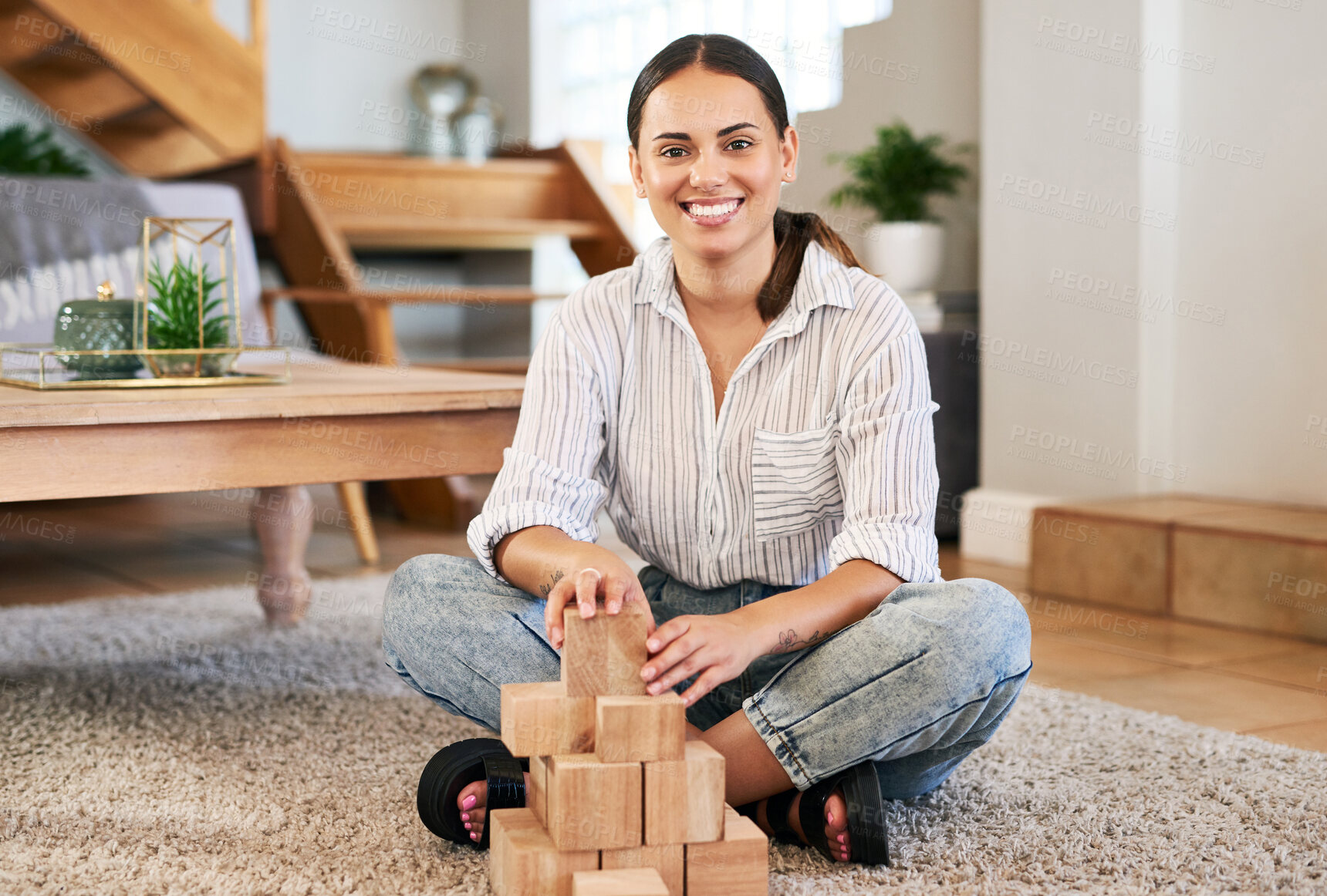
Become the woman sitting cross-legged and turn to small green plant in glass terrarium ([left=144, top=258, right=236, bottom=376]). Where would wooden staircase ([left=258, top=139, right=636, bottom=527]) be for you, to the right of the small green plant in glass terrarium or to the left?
right

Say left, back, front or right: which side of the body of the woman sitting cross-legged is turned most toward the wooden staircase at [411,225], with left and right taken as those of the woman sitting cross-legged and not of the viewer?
back

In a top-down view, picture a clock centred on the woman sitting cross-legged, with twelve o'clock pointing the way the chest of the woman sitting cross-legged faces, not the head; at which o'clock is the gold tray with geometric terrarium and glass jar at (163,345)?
The gold tray with geometric terrarium and glass jar is roughly at 4 o'clock from the woman sitting cross-legged.

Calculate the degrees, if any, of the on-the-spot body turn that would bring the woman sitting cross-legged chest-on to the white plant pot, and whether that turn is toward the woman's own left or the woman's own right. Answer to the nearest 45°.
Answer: approximately 180°

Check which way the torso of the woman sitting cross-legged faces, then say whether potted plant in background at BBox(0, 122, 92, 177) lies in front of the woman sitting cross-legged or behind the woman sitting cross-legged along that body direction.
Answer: behind

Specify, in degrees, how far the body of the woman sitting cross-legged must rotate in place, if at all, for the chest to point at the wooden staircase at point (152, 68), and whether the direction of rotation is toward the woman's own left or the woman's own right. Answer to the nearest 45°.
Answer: approximately 135° to the woman's own right

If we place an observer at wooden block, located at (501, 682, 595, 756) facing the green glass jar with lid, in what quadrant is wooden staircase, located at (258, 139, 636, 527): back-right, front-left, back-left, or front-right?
front-right

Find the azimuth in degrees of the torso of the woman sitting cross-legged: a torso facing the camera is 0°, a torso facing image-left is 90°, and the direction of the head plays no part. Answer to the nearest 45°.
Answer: approximately 0°

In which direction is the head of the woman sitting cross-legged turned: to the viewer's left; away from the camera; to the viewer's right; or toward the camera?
toward the camera
